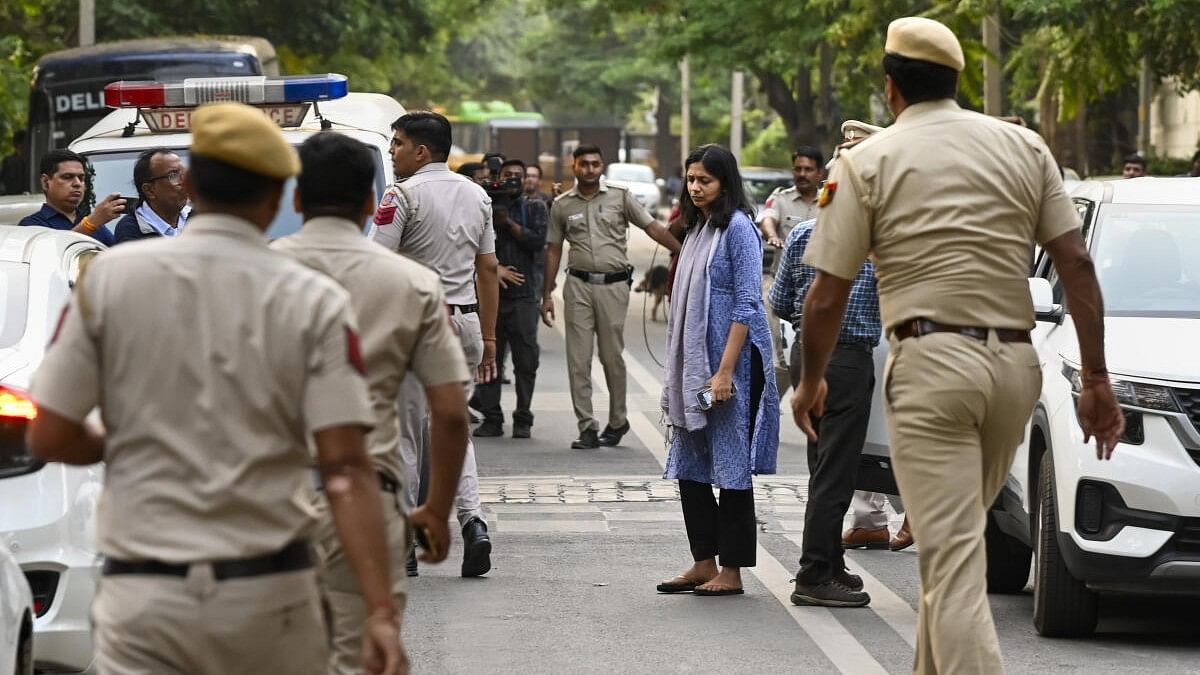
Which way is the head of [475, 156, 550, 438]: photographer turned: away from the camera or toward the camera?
toward the camera

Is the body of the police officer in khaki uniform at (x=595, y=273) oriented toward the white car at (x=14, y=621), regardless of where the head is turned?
yes

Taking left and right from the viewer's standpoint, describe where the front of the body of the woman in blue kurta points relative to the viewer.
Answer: facing the viewer and to the left of the viewer

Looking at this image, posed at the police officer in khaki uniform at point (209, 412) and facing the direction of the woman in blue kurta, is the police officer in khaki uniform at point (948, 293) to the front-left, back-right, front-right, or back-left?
front-right

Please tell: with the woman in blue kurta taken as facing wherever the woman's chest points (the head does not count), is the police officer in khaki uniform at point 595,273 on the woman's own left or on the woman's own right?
on the woman's own right

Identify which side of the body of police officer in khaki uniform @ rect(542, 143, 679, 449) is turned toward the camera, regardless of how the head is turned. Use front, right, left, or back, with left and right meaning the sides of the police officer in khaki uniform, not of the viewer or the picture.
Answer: front

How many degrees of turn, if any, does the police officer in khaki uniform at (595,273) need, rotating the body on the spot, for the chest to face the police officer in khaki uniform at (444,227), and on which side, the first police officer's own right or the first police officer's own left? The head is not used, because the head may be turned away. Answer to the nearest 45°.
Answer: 0° — they already face them

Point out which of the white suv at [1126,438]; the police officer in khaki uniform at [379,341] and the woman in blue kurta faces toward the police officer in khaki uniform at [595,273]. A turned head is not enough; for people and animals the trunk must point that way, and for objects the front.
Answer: the police officer in khaki uniform at [379,341]

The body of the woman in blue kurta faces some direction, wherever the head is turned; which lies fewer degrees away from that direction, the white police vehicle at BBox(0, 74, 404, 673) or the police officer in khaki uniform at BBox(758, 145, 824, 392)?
the white police vehicle

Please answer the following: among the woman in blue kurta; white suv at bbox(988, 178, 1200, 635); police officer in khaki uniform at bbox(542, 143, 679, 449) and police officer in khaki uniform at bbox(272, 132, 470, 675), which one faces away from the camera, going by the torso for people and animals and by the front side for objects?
police officer in khaki uniform at bbox(272, 132, 470, 675)

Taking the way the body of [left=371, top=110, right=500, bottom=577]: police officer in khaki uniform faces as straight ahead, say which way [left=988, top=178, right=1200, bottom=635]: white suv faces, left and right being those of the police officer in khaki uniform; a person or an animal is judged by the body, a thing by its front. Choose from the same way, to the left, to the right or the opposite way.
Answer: the opposite way

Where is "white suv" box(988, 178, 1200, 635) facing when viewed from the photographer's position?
facing the viewer and to the right of the viewer

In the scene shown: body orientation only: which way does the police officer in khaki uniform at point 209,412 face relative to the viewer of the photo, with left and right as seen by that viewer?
facing away from the viewer

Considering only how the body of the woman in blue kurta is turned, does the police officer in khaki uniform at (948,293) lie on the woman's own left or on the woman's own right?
on the woman's own left

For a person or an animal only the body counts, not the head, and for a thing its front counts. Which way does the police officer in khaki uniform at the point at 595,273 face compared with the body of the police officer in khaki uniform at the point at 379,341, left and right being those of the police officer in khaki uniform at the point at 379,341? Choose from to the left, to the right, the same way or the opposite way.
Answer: the opposite way

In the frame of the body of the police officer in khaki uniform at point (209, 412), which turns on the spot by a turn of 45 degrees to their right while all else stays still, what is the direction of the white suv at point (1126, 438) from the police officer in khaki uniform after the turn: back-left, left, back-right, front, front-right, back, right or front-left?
front

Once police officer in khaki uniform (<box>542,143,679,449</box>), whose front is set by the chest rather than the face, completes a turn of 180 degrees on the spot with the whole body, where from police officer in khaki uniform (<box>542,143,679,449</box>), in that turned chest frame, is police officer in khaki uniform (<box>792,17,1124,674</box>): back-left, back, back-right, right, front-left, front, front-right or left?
back

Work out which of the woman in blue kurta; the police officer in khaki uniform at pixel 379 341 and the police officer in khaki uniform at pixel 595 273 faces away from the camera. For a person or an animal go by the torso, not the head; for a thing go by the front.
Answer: the police officer in khaki uniform at pixel 379 341

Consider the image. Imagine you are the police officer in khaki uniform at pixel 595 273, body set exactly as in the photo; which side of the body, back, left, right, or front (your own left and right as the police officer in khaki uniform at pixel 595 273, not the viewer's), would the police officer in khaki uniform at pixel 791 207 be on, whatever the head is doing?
left

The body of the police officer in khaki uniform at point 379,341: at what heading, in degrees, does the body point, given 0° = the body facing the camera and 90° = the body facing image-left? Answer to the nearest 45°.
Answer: approximately 180°
